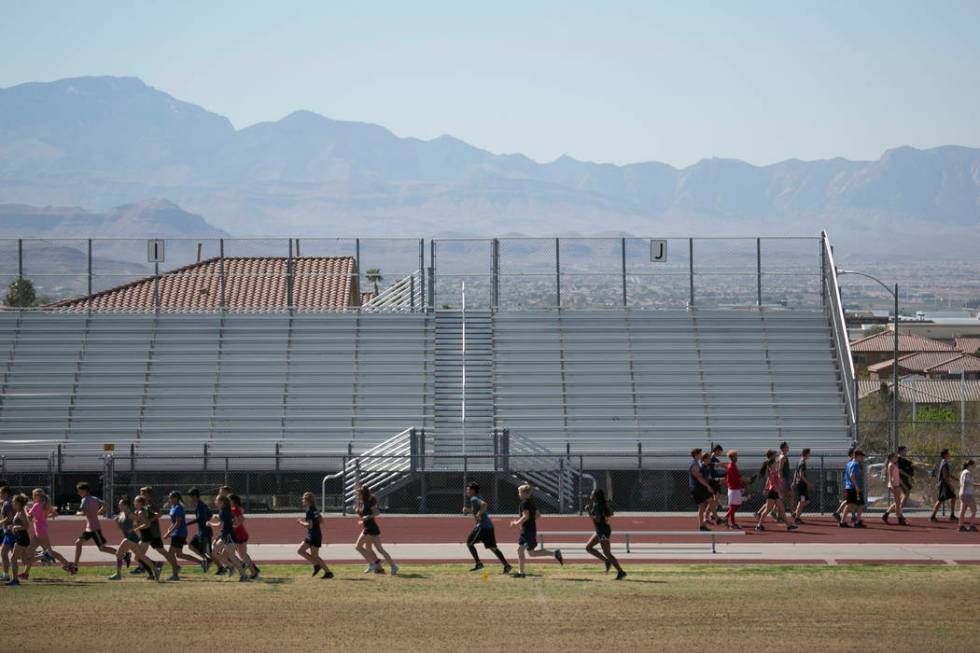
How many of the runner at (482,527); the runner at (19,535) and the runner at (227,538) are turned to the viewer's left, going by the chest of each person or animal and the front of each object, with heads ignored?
3

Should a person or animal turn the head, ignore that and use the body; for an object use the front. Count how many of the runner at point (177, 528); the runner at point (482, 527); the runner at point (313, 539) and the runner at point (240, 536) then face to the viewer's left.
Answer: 4

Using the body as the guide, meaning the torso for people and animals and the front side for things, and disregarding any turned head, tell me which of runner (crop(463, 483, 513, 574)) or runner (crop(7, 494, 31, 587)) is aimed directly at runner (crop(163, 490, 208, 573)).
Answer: runner (crop(463, 483, 513, 574))

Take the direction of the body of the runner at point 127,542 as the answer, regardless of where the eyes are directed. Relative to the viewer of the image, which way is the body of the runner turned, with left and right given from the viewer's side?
facing to the left of the viewer

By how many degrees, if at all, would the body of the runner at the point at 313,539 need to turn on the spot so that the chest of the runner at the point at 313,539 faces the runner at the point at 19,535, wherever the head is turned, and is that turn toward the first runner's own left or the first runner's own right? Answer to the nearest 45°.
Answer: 0° — they already face them

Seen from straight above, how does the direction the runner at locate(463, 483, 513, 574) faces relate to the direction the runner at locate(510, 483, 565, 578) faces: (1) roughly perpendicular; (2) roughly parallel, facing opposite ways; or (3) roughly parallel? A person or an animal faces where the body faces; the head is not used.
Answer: roughly parallel

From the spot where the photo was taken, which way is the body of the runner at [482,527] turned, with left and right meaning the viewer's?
facing to the left of the viewer

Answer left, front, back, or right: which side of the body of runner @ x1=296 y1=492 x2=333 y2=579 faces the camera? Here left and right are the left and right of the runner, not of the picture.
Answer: left

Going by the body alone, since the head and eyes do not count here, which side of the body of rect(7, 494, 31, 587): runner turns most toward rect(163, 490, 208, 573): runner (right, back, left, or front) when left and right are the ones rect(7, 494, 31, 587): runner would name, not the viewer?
back

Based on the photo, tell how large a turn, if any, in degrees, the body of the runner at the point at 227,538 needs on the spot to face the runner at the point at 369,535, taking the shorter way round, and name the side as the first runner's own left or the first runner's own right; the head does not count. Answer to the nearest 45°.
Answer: approximately 180°

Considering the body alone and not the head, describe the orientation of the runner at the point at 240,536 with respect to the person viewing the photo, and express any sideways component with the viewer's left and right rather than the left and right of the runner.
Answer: facing to the left of the viewer
